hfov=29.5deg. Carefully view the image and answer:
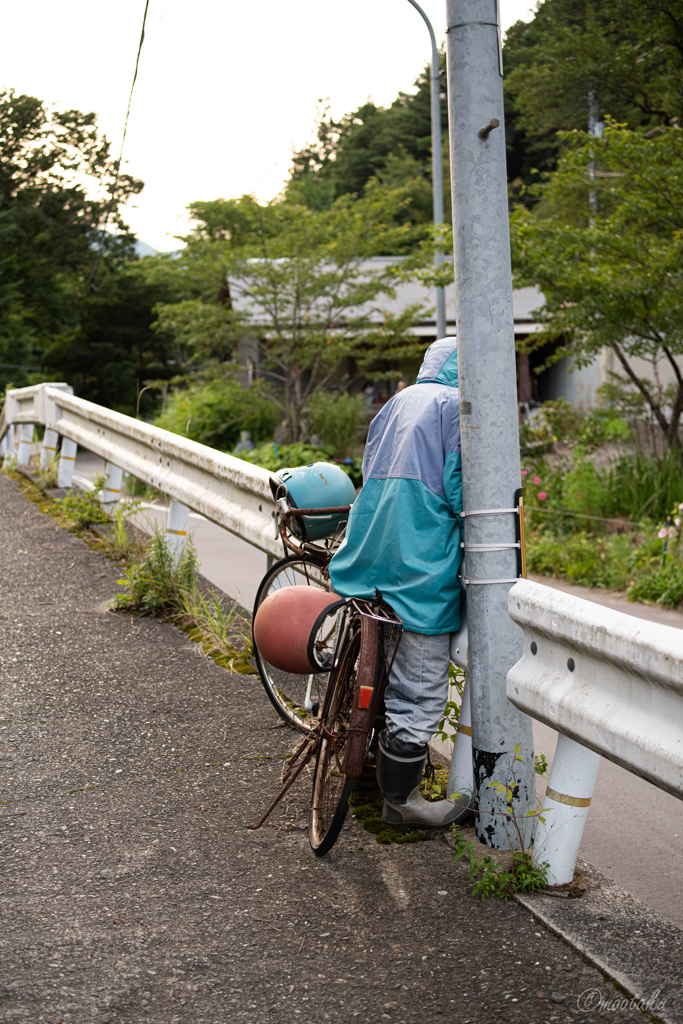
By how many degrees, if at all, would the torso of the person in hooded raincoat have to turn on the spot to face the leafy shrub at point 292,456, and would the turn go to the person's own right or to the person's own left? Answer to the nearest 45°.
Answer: approximately 45° to the person's own left

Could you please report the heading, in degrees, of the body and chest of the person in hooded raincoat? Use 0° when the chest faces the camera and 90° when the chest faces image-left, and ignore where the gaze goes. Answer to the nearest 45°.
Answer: approximately 225°

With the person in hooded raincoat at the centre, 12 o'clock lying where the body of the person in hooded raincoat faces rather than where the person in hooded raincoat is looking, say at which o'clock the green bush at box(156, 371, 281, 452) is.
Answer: The green bush is roughly at 10 o'clock from the person in hooded raincoat.

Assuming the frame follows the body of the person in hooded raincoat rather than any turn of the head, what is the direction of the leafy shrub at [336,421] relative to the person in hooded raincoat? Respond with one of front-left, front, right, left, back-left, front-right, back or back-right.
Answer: front-left

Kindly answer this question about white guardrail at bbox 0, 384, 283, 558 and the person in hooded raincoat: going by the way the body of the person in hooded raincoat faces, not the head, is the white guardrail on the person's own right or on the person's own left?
on the person's own left
